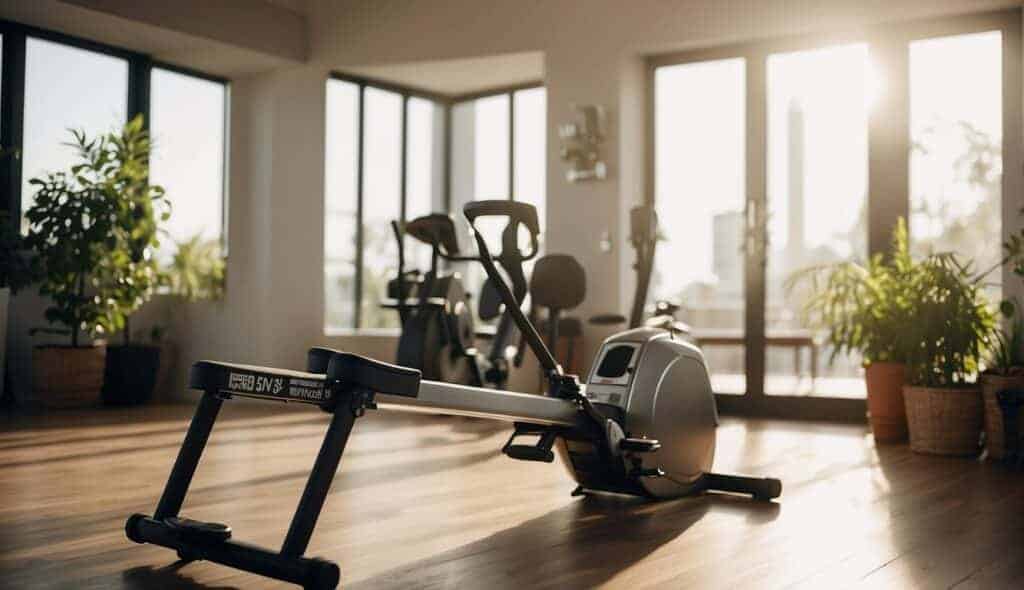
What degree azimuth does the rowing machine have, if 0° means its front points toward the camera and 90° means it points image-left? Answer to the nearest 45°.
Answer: approximately 225°

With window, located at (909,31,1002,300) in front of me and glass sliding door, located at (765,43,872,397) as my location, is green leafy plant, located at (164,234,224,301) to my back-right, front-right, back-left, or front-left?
back-right

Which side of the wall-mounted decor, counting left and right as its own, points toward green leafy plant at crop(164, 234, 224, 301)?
right

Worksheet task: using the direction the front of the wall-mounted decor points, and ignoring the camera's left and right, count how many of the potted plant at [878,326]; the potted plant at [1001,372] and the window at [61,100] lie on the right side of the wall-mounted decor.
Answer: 1

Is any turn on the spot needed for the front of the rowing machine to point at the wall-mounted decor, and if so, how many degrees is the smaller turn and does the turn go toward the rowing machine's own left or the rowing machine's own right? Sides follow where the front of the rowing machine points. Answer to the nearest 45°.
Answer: approximately 45° to the rowing machine's own left

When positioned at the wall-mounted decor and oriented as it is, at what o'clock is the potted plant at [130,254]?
The potted plant is roughly at 3 o'clock from the wall-mounted decor.

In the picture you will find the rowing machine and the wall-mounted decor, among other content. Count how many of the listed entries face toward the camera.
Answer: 1

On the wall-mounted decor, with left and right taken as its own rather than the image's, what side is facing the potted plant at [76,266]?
right

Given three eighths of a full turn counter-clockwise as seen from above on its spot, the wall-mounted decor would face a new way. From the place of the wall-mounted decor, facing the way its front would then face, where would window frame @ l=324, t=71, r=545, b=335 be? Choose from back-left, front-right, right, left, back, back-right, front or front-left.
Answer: left

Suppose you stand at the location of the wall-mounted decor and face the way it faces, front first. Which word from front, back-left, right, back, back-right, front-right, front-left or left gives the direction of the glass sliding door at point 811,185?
left

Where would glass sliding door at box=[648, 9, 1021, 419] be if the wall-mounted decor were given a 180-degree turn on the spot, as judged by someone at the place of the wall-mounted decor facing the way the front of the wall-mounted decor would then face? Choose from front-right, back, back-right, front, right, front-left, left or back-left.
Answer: right

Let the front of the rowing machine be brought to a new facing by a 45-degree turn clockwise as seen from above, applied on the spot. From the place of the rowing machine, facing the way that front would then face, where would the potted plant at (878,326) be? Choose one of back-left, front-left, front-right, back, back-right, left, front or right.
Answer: front-left

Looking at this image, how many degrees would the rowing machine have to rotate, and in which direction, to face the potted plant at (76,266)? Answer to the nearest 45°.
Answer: approximately 90° to its left

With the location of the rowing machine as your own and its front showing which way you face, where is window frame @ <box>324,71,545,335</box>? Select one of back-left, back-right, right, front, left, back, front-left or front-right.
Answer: front-left

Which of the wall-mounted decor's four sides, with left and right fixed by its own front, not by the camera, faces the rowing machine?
front

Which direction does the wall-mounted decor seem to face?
toward the camera
